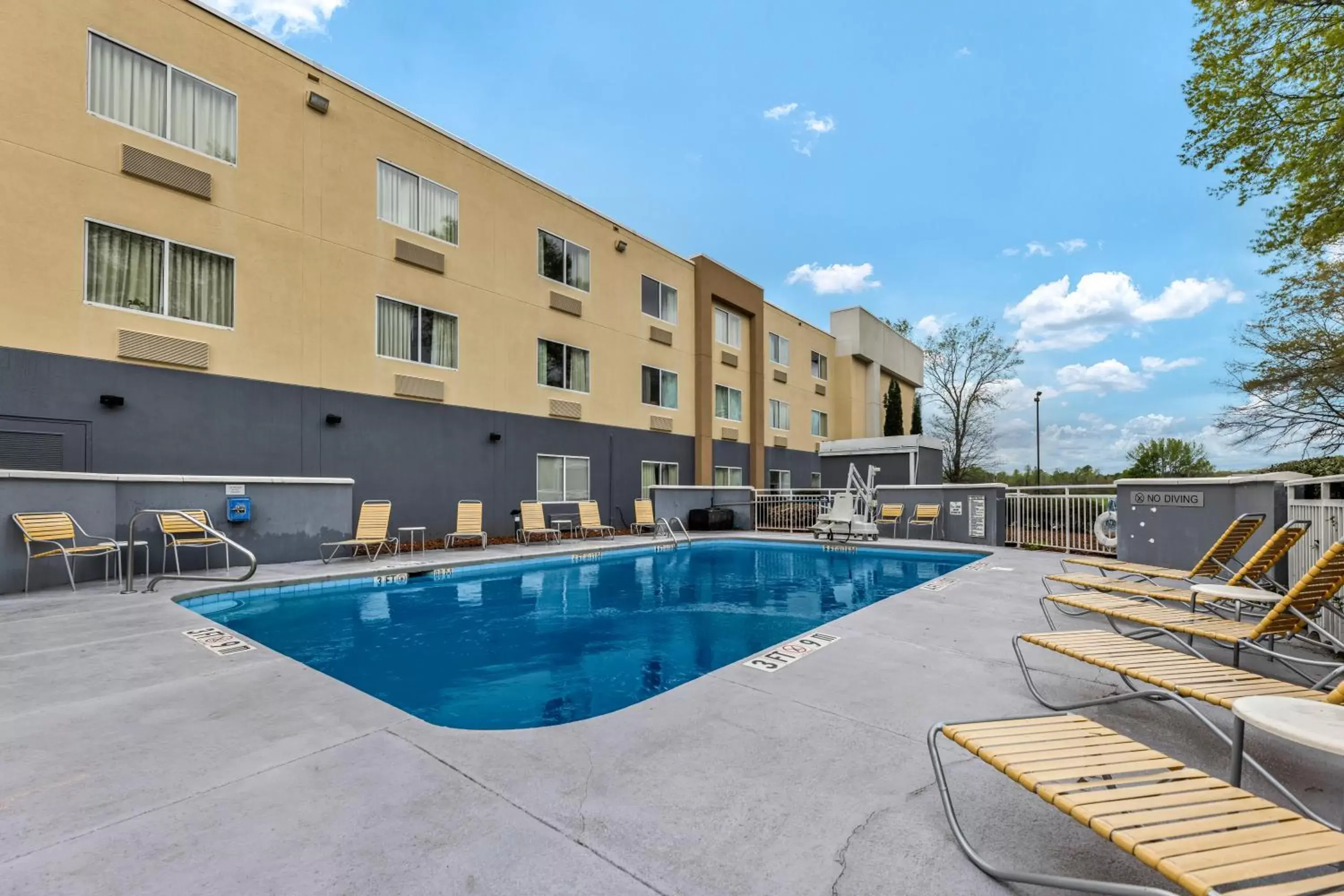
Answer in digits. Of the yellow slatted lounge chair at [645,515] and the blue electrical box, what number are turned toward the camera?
2

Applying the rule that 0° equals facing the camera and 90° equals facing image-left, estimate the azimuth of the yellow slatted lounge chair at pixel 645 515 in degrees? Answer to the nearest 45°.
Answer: approximately 0°

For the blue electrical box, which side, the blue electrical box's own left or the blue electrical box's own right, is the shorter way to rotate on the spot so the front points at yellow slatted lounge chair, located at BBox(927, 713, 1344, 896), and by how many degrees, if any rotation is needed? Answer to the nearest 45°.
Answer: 0° — it already faces it

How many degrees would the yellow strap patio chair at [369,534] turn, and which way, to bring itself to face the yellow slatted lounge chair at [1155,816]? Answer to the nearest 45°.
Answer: approximately 45° to its left

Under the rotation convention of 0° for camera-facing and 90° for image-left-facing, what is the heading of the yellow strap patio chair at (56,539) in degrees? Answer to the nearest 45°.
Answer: approximately 315°

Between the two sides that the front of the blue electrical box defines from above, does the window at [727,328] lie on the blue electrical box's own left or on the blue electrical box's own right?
on the blue electrical box's own left

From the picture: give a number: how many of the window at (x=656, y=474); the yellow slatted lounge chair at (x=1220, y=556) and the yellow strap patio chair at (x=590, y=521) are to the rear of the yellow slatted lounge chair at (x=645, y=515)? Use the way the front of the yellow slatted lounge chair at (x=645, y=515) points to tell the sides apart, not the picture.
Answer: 1

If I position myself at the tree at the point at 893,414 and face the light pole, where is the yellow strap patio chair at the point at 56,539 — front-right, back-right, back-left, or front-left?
back-right
